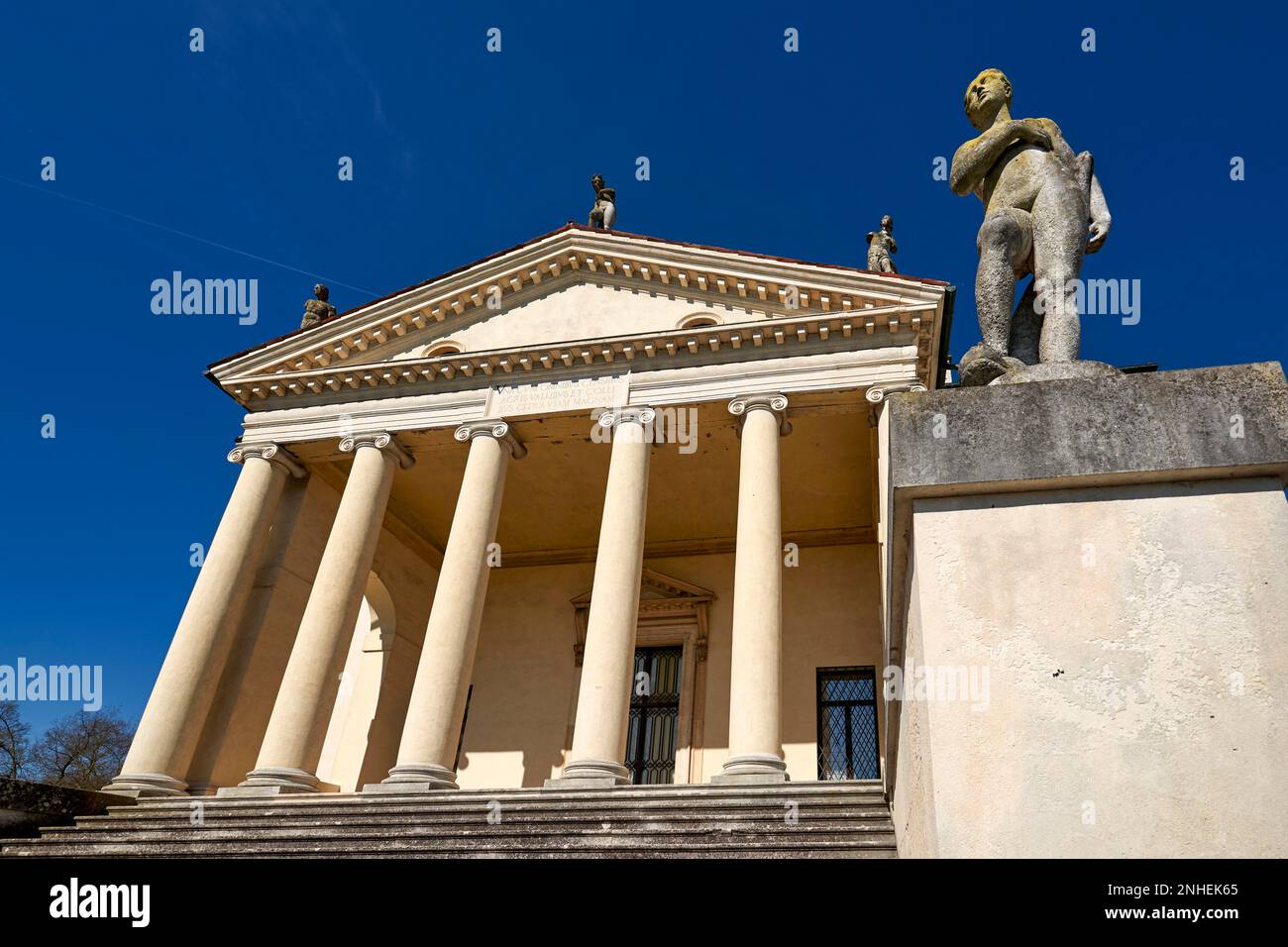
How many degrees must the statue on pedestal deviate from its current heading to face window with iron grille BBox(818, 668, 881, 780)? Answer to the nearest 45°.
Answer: approximately 135° to its right

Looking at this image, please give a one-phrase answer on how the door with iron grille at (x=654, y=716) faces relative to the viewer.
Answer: facing the viewer

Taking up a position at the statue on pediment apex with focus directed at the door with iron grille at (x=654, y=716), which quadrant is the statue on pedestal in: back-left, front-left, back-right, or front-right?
back-right

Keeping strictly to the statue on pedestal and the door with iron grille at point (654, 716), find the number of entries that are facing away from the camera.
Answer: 0

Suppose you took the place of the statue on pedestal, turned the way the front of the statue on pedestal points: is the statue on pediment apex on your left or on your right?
on your right

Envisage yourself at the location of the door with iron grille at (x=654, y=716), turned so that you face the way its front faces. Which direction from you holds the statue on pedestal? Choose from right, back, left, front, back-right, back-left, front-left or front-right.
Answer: front

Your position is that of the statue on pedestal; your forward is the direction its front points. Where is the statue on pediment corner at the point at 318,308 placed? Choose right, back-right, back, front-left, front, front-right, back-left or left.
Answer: right

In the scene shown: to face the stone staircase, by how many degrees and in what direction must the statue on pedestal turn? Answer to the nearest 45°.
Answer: approximately 90° to its right

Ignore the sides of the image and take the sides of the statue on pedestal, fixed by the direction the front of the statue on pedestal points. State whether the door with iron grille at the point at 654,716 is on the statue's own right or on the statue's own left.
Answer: on the statue's own right

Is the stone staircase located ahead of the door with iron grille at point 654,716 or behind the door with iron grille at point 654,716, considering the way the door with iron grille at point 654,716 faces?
ahead
